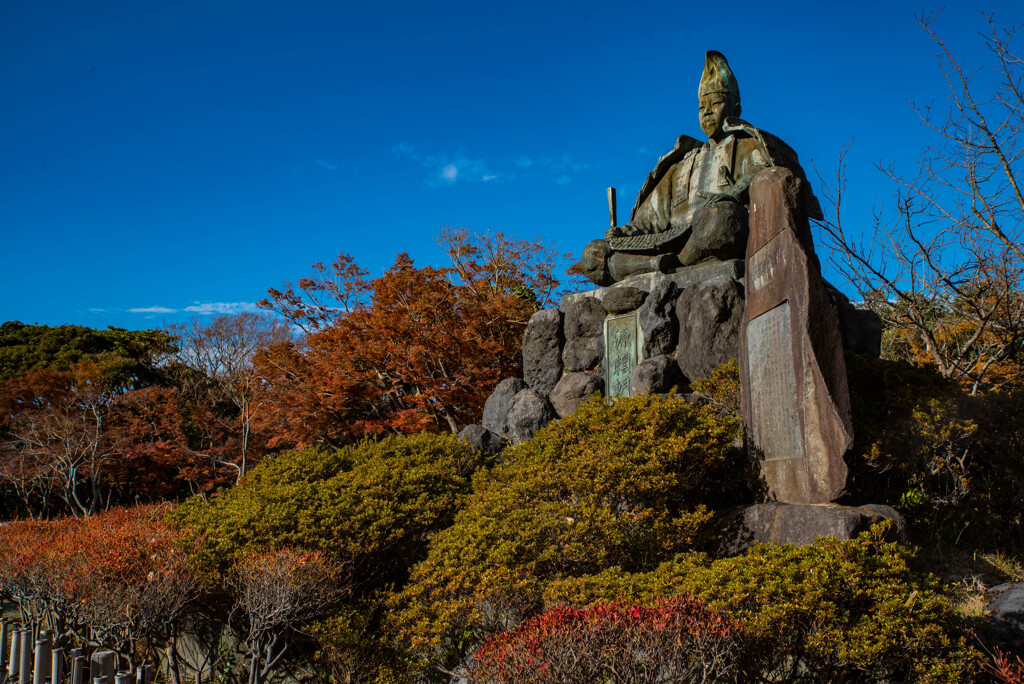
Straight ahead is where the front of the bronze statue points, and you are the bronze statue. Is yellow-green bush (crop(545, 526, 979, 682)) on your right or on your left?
on your left

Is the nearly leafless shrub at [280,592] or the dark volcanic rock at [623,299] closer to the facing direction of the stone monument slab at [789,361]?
the nearly leafless shrub

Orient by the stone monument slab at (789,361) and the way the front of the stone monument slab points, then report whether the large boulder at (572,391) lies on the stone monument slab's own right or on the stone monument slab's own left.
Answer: on the stone monument slab's own right

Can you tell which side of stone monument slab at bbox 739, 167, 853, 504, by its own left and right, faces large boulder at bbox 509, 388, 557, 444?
right

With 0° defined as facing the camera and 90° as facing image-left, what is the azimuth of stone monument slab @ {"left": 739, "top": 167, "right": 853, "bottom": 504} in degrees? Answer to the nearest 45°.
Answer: approximately 45°

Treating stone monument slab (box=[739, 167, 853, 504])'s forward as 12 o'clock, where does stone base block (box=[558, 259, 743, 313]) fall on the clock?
The stone base block is roughly at 4 o'clock from the stone monument slab.

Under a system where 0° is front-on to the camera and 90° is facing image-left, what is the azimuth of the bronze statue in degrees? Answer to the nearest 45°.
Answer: approximately 45°

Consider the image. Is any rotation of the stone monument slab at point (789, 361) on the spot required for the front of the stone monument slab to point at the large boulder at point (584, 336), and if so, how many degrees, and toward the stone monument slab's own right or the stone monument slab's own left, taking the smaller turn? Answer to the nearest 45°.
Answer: approximately 90° to the stone monument slab's own right

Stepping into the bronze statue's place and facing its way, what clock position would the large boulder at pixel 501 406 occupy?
The large boulder is roughly at 1 o'clock from the bronze statue.

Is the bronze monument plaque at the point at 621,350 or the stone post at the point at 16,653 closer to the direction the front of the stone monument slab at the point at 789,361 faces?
the stone post

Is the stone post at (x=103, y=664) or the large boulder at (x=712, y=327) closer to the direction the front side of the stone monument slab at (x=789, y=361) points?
the stone post

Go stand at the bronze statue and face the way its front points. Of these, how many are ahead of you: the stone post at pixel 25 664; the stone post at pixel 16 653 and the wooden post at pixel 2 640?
3

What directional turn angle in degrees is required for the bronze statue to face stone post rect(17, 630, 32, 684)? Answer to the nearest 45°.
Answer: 0° — it already faces it
